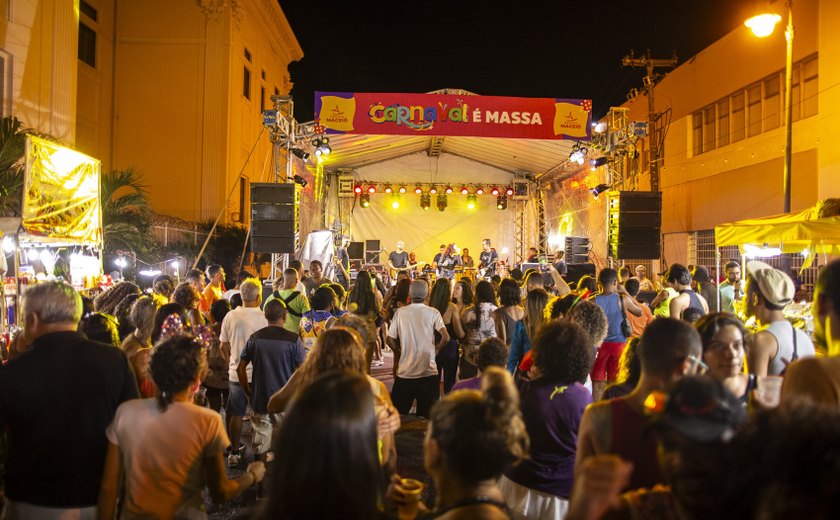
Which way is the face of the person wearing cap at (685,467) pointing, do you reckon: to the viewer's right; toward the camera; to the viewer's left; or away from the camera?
away from the camera

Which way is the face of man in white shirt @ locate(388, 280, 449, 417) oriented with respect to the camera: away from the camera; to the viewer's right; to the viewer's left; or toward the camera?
away from the camera

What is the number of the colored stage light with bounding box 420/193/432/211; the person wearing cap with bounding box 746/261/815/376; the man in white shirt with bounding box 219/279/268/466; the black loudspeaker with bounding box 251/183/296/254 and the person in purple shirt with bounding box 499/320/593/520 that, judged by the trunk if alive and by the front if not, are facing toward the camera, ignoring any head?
2

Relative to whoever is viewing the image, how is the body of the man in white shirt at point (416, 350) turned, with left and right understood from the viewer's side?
facing away from the viewer

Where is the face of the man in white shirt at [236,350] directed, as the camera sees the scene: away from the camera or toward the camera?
away from the camera

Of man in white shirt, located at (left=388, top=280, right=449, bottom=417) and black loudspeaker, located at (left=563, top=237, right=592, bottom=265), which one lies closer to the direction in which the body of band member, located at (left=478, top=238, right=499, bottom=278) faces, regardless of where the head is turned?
the man in white shirt

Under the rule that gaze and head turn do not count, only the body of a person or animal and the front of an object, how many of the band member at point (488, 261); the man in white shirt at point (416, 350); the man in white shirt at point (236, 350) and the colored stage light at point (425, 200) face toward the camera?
2

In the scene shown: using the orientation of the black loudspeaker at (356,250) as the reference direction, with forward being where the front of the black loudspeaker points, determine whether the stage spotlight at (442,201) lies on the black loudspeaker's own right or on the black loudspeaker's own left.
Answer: on the black loudspeaker's own left

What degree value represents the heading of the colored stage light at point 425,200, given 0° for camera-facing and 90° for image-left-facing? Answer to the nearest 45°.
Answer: approximately 0°

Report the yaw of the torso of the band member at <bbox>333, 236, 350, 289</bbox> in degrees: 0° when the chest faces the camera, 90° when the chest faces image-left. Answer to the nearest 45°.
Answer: approximately 315°

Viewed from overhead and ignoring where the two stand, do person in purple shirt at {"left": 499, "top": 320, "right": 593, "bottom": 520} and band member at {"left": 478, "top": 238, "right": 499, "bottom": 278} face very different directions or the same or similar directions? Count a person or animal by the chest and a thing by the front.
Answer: very different directions
